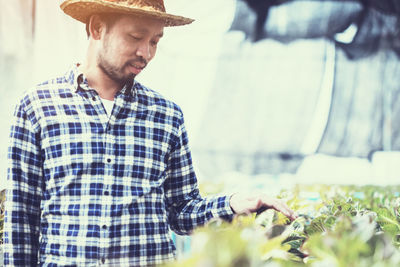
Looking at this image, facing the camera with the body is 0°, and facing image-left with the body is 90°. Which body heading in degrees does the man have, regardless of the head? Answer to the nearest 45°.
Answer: approximately 0°

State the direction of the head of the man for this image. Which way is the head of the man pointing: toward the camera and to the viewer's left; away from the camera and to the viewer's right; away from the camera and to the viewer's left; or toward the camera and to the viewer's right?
toward the camera and to the viewer's right
